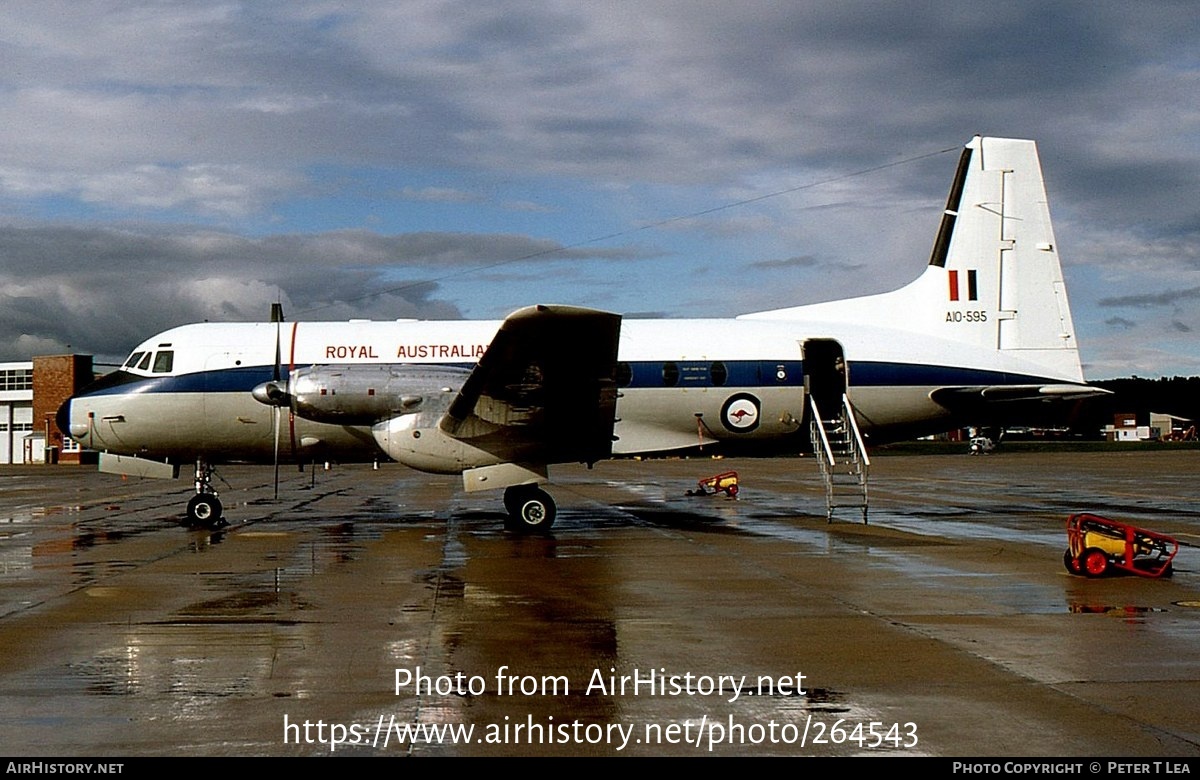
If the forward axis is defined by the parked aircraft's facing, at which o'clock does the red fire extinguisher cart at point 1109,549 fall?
The red fire extinguisher cart is roughly at 8 o'clock from the parked aircraft.

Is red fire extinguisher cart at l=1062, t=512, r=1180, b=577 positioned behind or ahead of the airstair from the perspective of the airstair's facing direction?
ahead

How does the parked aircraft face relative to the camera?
to the viewer's left

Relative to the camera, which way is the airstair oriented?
toward the camera
